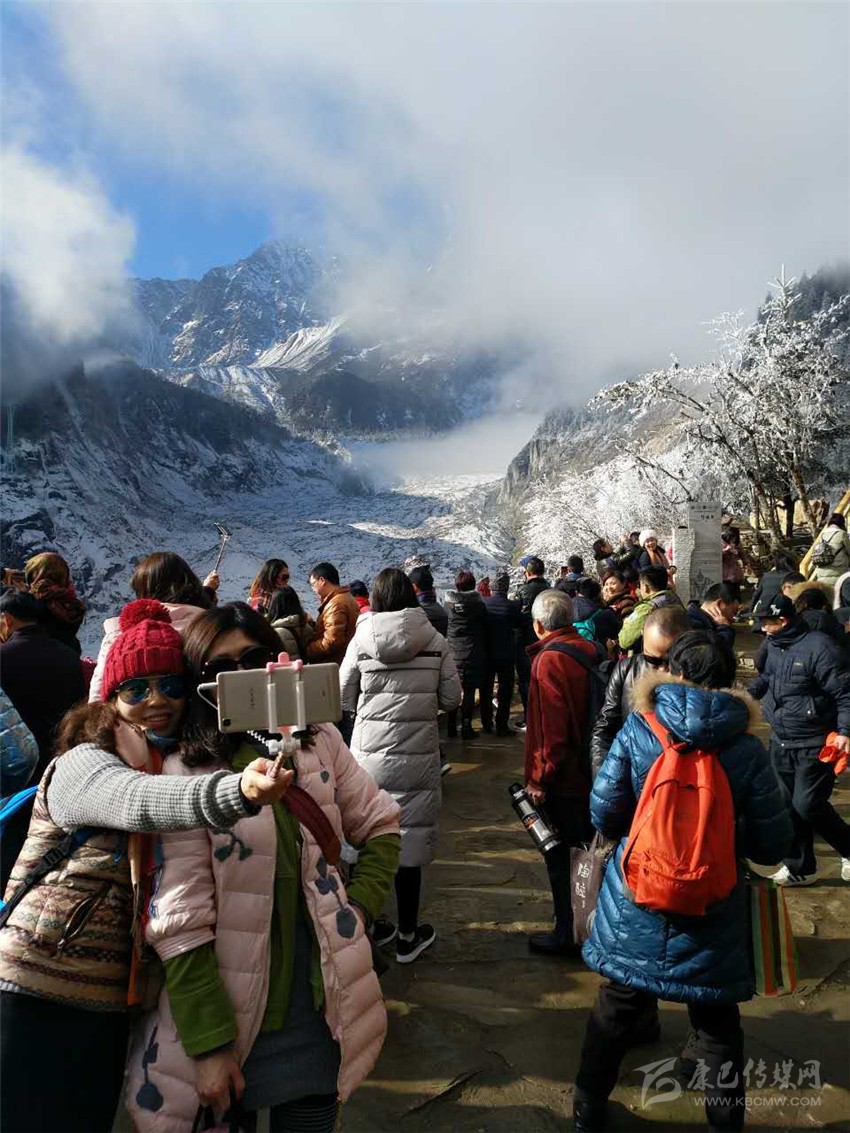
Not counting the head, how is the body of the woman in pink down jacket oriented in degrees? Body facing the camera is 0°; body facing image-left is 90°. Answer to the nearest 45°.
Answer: approximately 0°

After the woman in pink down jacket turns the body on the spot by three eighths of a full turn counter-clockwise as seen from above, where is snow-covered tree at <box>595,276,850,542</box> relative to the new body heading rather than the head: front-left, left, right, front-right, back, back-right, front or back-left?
front

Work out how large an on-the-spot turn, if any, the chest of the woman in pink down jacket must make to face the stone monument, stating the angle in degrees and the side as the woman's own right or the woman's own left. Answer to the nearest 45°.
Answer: approximately 135° to the woman's own left

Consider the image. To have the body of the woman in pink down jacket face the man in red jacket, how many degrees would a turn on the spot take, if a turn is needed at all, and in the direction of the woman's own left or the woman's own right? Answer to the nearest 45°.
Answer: approximately 135° to the woman's own left
